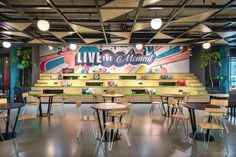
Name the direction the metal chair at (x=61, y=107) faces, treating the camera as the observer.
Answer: facing to the left of the viewer

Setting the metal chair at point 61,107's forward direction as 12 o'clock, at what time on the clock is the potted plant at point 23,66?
The potted plant is roughly at 2 o'clock from the metal chair.
